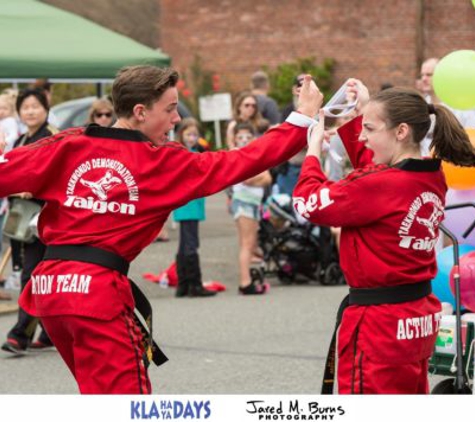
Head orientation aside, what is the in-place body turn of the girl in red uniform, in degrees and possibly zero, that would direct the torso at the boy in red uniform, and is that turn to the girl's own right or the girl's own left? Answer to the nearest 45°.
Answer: approximately 45° to the girl's own left

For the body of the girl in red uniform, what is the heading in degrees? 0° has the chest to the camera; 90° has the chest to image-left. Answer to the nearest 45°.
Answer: approximately 135°

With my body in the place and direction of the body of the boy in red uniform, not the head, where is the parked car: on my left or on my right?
on my left

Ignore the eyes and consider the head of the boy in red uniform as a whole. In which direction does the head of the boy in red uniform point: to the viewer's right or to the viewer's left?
to the viewer's right

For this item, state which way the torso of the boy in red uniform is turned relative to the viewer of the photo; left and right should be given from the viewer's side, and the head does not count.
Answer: facing away from the viewer and to the right of the viewer

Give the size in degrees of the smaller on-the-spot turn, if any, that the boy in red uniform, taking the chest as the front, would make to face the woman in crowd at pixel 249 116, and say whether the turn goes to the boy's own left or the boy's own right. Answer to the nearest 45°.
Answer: approximately 45° to the boy's own left

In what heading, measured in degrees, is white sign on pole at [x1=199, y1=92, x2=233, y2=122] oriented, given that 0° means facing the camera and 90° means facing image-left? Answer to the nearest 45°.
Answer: approximately 0°

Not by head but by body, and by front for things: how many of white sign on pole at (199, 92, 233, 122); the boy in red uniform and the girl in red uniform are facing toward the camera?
1

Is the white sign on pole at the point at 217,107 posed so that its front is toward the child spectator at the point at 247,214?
yes
